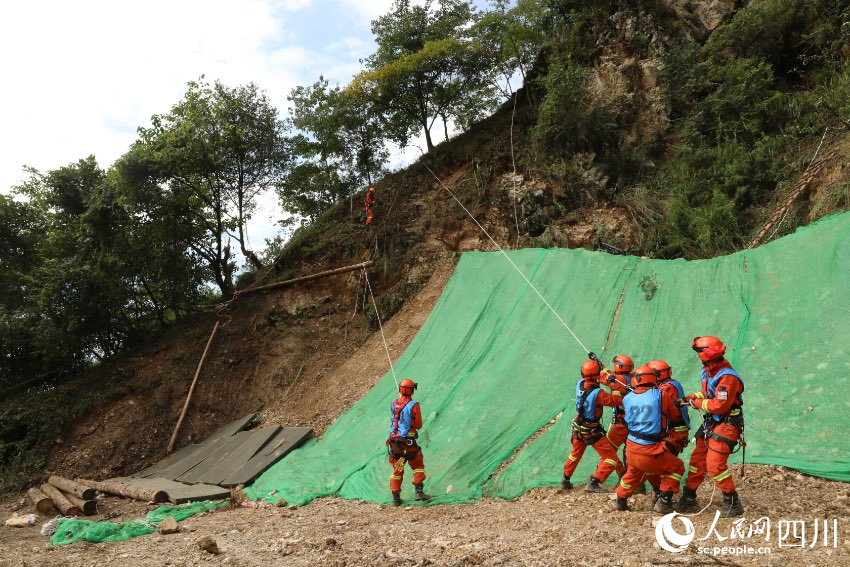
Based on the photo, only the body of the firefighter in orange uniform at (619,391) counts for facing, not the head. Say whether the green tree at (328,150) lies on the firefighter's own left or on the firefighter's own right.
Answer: on the firefighter's own right

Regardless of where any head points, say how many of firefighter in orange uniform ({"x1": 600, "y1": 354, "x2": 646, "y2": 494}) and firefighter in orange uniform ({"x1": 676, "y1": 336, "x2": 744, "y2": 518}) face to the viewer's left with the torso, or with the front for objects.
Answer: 2

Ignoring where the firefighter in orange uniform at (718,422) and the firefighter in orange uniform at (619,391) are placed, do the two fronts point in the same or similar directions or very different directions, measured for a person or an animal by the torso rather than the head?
same or similar directions

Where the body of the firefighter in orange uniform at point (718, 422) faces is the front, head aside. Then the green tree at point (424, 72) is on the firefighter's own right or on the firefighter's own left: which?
on the firefighter's own right

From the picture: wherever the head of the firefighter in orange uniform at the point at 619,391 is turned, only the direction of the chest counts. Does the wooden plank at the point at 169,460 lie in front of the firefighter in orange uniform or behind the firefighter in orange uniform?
in front

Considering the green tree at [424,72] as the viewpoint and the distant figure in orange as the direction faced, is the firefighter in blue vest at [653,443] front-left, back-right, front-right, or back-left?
front-left

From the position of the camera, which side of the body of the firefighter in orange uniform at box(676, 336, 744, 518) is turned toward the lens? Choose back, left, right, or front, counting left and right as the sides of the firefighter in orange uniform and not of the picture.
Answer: left

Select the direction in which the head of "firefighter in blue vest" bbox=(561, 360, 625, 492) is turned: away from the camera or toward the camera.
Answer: away from the camera

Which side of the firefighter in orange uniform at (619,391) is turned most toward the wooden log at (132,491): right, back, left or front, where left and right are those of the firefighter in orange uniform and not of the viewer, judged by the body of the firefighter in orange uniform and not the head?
front

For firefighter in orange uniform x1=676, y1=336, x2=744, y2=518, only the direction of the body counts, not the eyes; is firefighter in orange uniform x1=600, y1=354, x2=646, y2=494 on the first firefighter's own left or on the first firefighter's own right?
on the first firefighter's own right

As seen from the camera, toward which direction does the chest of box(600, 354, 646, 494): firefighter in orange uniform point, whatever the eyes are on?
to the viewer's left

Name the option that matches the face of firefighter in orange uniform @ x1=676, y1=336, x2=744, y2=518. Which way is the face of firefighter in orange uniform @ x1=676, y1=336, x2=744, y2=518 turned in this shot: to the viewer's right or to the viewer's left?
to the viewer's left

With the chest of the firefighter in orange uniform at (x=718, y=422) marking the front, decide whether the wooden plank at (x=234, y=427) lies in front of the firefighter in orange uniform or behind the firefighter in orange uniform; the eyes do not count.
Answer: in front
